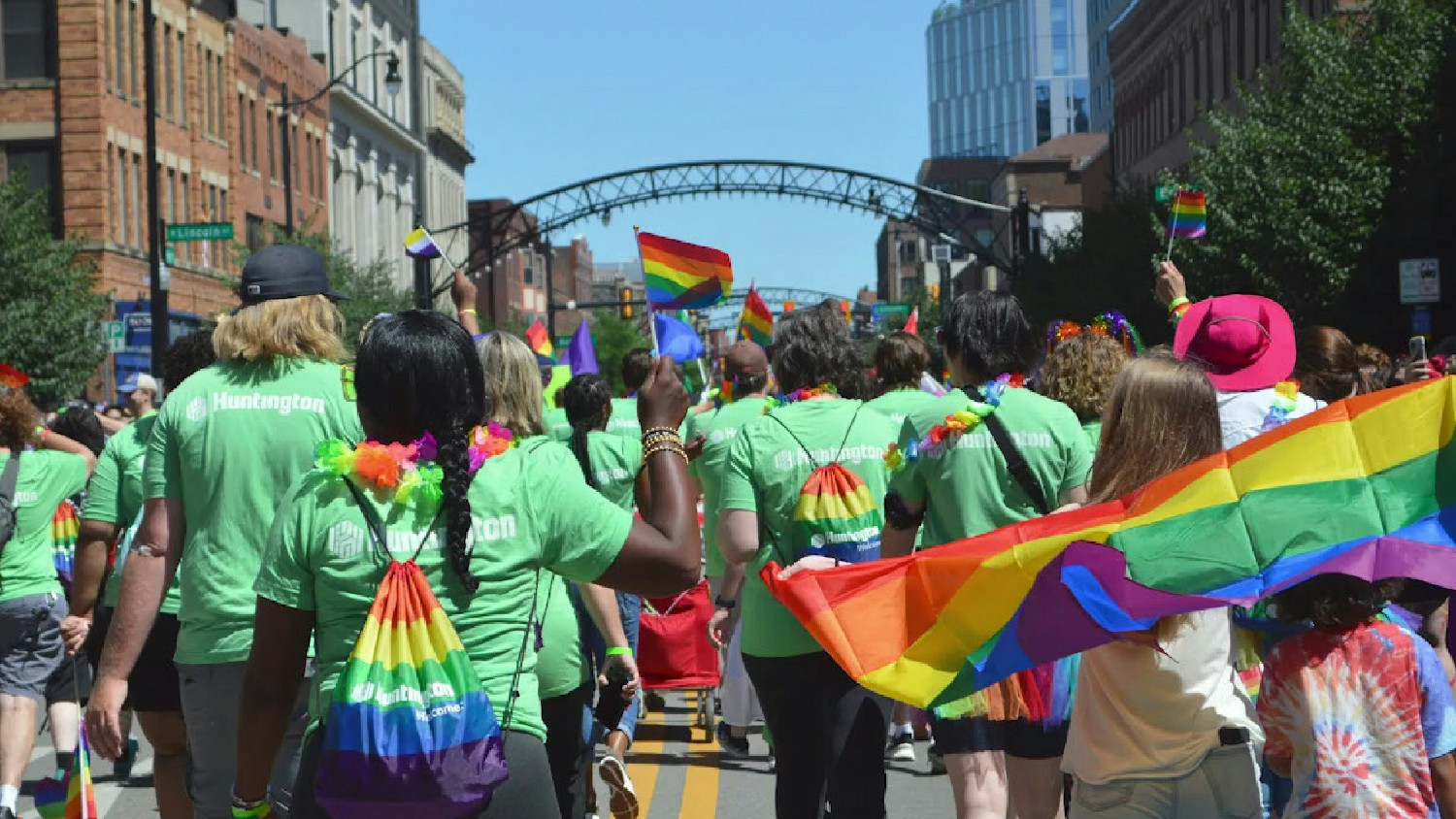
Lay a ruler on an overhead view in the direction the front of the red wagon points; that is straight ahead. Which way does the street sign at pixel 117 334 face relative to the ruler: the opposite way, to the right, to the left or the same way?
the opposite way

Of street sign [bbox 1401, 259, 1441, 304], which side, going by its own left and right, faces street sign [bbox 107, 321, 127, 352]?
right

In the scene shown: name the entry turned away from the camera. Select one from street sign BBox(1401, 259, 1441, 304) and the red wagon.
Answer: the red wagon

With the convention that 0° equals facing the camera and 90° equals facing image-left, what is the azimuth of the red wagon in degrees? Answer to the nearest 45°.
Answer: approximately 180°

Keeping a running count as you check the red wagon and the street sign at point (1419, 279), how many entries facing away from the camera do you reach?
1

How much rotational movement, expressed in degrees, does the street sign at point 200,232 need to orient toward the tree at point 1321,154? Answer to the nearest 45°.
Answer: approximately 90° to its left

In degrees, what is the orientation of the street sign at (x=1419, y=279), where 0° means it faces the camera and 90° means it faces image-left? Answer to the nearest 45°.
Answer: approximately 0°
